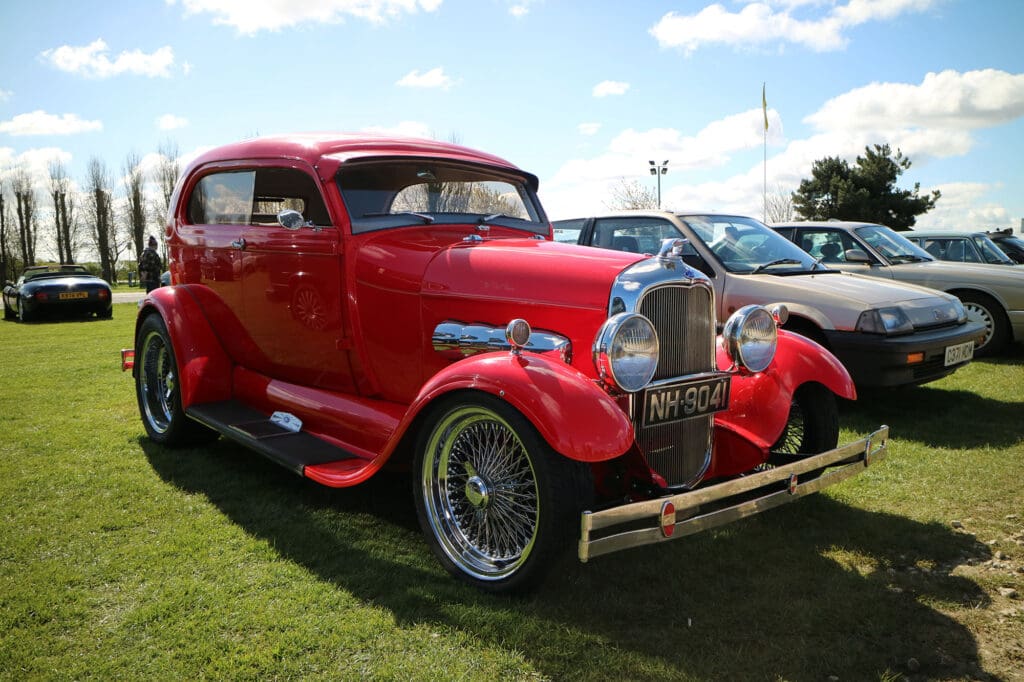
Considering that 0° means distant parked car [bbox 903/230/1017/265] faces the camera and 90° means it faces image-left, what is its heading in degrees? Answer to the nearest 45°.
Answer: approximately 315°

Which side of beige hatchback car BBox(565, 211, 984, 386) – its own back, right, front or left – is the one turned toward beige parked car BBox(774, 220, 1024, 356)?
left

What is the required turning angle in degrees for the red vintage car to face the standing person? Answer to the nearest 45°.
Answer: approximately 180°

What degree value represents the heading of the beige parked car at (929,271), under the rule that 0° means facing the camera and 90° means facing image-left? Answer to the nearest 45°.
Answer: approximately 315°

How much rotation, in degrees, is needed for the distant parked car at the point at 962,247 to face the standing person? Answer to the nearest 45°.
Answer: approximately 135° to its right

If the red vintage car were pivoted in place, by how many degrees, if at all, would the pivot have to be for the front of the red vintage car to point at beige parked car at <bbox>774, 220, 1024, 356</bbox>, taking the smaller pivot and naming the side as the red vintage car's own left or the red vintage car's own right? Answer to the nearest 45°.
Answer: approximately 90° to the red vintage car's own left

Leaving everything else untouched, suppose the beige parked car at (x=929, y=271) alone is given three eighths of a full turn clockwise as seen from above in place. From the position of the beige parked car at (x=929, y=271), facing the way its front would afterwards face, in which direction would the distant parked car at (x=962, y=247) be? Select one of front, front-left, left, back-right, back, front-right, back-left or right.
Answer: right

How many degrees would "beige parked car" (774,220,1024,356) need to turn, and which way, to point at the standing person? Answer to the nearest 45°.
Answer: approximately 135° to its right
